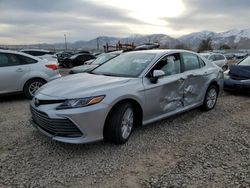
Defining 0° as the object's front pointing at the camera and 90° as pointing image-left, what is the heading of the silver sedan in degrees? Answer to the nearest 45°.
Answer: approximately 45°

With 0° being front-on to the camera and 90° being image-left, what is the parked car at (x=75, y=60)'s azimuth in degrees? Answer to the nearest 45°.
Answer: approximately 45°

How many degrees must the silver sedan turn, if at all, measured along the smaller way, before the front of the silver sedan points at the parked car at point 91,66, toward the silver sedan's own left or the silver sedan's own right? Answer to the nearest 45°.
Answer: approximately 135° to the silver sedan's own right

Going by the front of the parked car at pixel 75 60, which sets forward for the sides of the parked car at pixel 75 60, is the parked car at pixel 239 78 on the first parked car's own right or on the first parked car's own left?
on the first parked car's own left

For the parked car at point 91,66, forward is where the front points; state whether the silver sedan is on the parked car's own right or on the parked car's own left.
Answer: on the parked car's own left

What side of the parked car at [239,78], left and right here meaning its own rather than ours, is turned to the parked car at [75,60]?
right

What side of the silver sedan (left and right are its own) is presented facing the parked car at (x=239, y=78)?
back

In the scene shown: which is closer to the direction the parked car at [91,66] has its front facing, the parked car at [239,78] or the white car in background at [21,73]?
the white car in background

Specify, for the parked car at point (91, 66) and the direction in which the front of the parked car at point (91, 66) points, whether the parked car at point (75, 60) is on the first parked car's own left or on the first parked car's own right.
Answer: on the first parked car's own right
